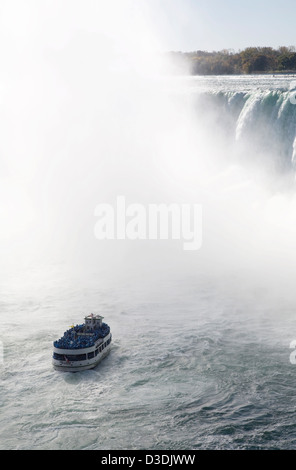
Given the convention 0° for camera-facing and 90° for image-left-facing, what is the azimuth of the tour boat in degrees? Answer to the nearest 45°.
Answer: approximately 225°
